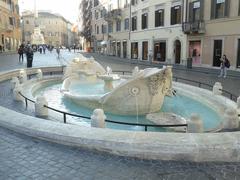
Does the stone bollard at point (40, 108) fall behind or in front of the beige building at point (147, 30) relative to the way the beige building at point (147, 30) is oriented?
in front

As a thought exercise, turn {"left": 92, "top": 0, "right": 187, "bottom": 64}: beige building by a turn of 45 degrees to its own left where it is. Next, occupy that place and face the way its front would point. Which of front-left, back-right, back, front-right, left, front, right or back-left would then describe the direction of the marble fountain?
front

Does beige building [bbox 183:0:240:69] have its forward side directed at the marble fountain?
yes

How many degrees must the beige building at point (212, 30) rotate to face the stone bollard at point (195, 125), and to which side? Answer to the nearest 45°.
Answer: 0° — it already faces it

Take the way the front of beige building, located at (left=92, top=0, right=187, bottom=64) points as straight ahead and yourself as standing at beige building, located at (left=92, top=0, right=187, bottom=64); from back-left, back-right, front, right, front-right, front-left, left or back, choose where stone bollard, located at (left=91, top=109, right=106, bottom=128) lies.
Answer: front-left

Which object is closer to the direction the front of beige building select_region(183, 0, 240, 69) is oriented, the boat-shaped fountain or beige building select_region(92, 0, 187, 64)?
the boat-shaped fountain

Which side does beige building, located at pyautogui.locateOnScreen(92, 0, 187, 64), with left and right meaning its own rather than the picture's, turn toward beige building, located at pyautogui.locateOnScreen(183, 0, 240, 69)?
left

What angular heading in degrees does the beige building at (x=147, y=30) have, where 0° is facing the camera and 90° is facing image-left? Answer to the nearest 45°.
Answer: approximately 45°

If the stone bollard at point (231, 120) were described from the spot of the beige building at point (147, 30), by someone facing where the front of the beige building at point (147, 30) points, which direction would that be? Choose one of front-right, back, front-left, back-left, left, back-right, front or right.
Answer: front-left

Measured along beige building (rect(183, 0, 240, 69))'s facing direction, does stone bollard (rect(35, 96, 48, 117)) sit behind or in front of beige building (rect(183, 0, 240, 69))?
in front

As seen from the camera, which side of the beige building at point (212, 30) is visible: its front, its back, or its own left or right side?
front
